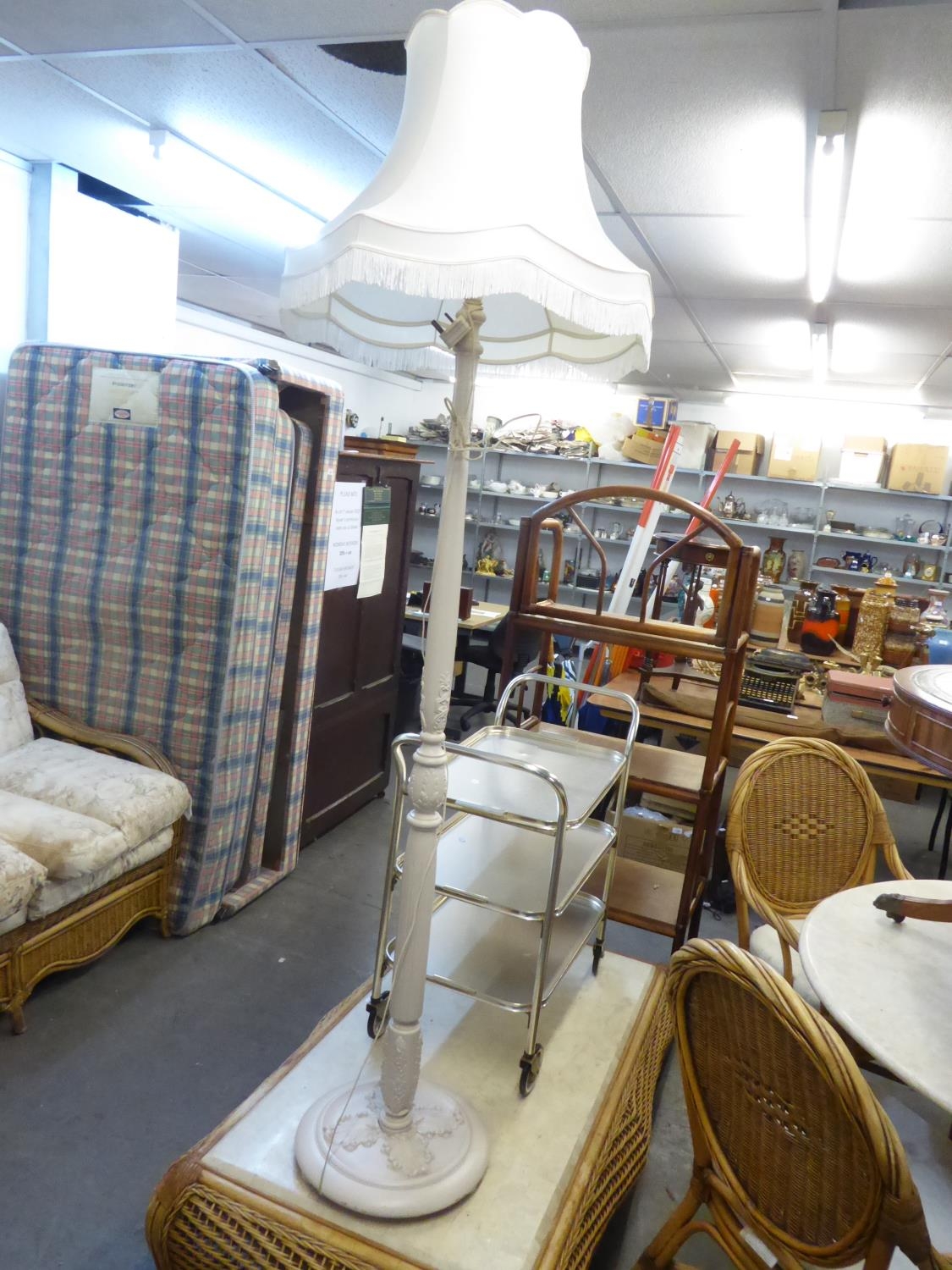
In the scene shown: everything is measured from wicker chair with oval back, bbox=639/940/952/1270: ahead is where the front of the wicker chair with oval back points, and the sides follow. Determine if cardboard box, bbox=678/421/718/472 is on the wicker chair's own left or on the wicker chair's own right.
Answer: on the wicker chair's own left

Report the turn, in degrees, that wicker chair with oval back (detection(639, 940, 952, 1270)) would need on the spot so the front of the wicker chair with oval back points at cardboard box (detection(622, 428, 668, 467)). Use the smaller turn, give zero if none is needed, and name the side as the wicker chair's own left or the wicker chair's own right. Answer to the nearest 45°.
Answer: approximately 45° to the wicker chair's own left

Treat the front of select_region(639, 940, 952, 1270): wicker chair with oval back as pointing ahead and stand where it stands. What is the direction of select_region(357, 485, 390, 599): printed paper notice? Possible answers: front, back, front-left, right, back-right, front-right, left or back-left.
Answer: left

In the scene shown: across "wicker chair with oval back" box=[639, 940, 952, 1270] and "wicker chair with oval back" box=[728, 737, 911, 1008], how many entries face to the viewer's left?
0

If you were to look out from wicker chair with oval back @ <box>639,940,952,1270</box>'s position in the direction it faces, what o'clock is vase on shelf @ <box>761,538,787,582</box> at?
The vase on shelf is roughly at 10 o'clock from the wicker chair with oval back.

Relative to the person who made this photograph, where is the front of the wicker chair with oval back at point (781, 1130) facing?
facing away from the viewer and to the right of the viewer
